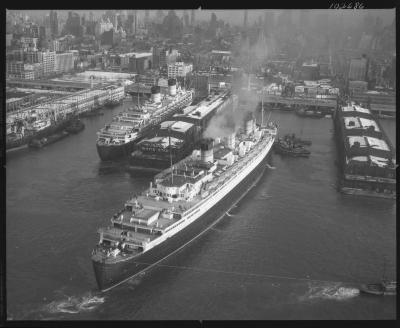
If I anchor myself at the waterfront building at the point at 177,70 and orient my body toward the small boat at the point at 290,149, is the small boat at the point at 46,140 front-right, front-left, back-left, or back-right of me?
front-right

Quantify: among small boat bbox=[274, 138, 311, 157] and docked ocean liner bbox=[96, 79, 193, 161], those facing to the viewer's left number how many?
1

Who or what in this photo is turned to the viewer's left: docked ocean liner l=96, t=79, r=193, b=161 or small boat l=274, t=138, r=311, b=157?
the small boat

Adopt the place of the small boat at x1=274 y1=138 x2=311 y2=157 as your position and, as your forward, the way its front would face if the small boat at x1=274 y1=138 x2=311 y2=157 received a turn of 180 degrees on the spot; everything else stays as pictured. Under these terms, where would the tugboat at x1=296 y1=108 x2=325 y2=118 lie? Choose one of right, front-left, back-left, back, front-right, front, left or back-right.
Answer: left

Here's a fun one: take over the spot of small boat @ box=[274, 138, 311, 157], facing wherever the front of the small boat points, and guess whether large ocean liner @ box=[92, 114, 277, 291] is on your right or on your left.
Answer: on your left

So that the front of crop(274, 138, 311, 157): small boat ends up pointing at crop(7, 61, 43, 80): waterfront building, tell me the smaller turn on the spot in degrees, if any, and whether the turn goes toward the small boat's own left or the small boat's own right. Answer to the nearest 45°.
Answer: approximately 45° to the small boat's own right
